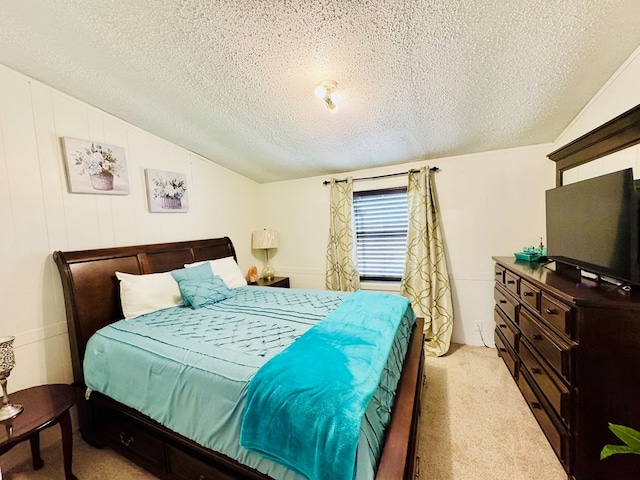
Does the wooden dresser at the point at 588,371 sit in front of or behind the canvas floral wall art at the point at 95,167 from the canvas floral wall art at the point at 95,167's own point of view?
in front

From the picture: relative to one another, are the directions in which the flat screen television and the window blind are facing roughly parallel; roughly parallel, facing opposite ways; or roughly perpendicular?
roughly perpendicular

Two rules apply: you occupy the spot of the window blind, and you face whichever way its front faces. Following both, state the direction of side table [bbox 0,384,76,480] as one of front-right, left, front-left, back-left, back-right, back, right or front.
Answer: front-right

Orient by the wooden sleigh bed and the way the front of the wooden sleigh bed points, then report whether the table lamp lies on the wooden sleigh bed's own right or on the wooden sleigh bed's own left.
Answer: on the wooden sleigh bed's own left

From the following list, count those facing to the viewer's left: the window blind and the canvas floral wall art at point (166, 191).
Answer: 0

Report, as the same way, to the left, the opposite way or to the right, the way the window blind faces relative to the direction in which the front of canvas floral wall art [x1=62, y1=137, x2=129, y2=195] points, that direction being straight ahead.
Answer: to the right

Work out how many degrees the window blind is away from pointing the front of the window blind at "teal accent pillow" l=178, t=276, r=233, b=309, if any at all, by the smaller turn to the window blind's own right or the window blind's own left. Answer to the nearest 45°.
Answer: approximately 45° to the window blind's own right

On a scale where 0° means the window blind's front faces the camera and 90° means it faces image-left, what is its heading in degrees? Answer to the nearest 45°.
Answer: approximately 0°

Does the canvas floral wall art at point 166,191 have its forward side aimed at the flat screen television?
yes

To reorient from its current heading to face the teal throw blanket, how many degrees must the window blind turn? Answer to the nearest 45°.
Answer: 0° — it already faces it

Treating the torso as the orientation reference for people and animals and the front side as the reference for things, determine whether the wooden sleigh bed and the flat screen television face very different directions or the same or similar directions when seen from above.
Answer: very different directions

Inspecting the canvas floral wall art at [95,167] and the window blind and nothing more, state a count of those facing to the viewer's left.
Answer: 0

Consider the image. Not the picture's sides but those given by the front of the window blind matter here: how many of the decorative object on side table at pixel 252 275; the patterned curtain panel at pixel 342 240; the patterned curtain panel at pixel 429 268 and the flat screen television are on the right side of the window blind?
2
